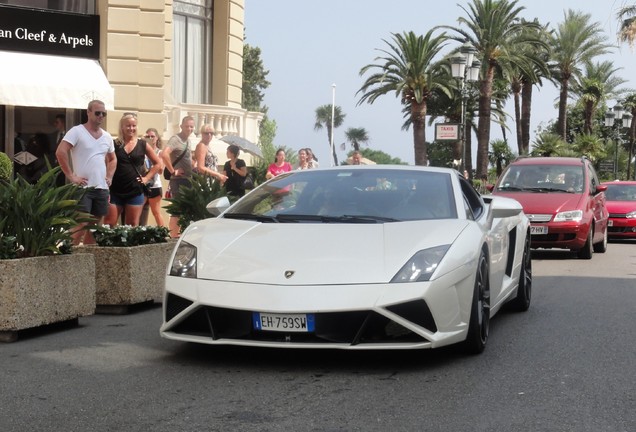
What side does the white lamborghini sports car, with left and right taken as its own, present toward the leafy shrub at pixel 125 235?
right

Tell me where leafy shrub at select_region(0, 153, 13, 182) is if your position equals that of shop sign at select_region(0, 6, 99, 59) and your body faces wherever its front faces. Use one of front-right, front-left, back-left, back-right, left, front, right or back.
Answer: front-right

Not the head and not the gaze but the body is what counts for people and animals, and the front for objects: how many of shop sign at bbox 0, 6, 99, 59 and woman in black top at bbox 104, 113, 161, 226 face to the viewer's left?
0

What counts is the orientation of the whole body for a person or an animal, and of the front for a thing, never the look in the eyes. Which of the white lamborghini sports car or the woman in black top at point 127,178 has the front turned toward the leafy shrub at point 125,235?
the woman in black top

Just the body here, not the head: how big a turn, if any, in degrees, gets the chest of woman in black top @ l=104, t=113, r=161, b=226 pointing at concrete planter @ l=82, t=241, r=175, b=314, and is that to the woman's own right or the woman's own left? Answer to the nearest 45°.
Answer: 0° — they already face it

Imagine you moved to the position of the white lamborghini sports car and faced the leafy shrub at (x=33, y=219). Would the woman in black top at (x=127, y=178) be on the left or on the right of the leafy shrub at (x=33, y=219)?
right

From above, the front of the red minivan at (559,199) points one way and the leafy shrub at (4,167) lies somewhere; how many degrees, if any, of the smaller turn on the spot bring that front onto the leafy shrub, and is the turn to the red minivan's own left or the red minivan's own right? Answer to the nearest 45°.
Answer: approximately 45° to the red minivan's own right

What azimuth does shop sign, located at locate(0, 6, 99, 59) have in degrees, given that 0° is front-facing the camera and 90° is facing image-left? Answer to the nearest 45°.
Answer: approximately 315°

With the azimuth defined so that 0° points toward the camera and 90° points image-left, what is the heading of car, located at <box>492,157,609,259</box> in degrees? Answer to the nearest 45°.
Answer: approximately 45°

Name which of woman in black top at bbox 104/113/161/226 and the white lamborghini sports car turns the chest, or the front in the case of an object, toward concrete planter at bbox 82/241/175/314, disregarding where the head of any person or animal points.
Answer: the woman in black top
